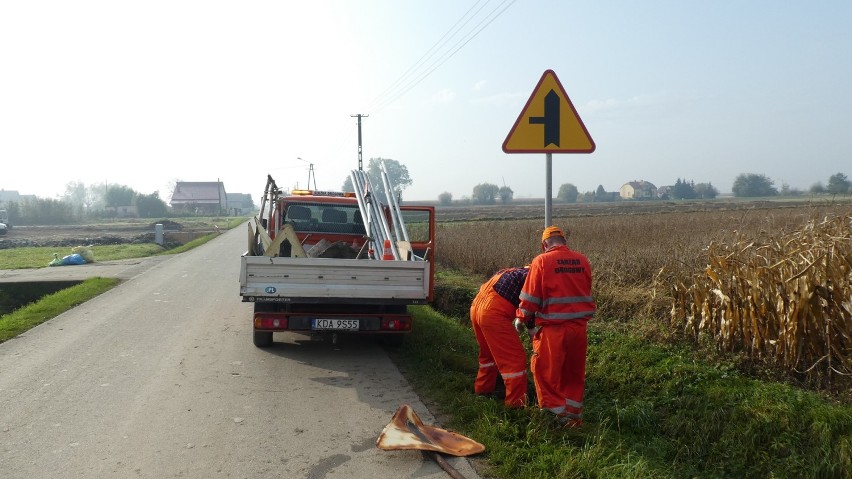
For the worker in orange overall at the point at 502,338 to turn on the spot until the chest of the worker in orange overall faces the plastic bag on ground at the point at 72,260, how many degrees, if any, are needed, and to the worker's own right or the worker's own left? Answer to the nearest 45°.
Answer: approximately 90° to the worker's own left

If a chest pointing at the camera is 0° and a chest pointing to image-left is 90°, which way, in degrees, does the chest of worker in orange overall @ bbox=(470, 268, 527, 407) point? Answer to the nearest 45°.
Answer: approximately 225°

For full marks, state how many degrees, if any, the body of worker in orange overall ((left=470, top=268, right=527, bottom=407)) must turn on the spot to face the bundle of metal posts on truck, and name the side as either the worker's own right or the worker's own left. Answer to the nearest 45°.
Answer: approximately 90° to the worker's own left

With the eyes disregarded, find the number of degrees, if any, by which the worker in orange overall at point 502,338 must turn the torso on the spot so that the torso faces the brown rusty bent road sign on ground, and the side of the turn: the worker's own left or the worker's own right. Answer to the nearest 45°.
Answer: approximately 180°

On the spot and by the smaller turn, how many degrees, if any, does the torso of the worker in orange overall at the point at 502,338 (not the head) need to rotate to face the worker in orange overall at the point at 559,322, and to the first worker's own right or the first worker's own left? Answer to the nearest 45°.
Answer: approximately 90° to the first worker's own right

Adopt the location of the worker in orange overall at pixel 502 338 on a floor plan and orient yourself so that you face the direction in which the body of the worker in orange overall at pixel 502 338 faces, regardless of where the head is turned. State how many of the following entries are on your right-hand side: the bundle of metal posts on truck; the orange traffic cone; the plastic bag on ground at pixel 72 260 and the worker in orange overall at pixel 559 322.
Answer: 1

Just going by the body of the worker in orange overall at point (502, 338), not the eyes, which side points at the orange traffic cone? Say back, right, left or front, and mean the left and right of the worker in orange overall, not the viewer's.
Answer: left

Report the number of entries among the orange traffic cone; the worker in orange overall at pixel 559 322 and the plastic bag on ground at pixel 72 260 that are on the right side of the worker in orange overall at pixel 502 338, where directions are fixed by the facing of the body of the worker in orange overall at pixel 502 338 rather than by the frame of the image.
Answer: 1

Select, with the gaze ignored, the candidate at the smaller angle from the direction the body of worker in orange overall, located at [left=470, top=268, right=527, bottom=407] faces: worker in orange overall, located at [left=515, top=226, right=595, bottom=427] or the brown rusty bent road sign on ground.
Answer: the worker in orange overall
